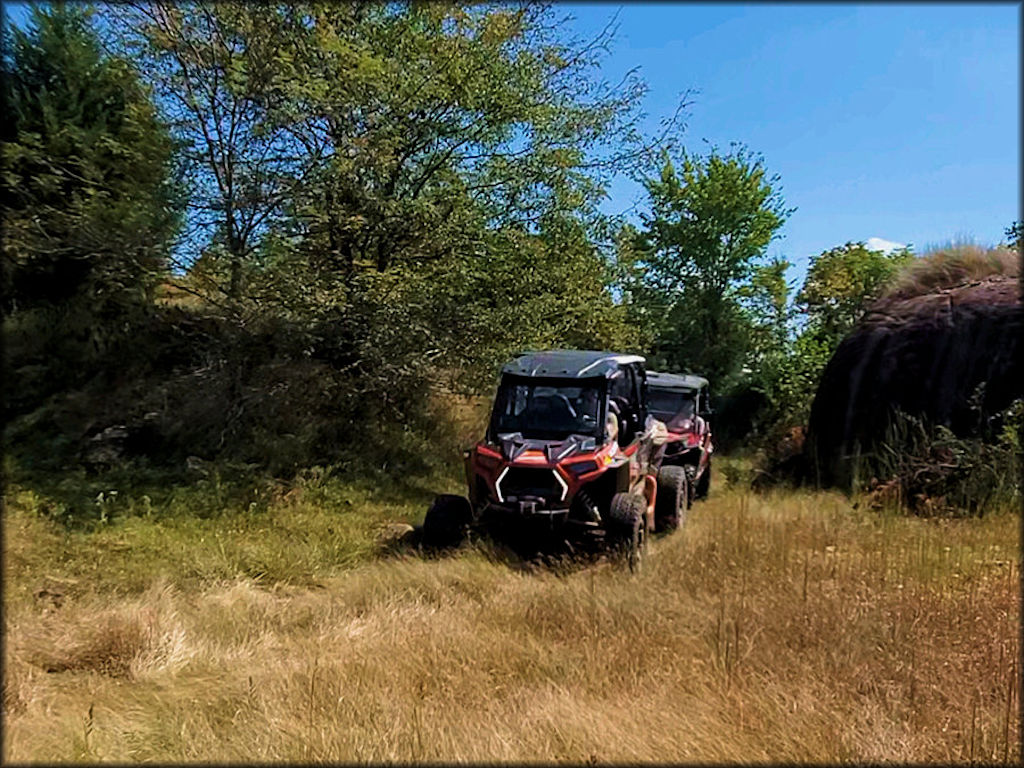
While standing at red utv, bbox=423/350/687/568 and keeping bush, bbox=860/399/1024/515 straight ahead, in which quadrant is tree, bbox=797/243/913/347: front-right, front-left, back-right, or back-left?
front-left

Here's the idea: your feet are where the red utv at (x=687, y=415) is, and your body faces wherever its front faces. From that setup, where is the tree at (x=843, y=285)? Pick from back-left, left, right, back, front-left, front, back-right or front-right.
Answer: back-left

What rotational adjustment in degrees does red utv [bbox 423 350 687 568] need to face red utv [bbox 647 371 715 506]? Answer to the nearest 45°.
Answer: approximately 180°

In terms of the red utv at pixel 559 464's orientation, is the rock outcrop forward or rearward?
rearward

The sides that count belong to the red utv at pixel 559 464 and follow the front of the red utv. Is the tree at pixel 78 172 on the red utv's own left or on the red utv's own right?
on the red utv's own right

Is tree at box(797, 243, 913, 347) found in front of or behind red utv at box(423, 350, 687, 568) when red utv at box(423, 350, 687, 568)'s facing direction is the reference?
behind

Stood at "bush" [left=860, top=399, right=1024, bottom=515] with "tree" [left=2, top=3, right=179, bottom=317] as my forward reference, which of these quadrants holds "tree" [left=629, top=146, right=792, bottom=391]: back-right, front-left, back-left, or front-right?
front-right

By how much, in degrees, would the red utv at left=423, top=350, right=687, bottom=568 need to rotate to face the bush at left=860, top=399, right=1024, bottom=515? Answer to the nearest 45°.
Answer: approximately 135° to its left

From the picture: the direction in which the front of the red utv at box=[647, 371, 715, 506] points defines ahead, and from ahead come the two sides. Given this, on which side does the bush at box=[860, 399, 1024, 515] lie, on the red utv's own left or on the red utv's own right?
on the red utv's own left

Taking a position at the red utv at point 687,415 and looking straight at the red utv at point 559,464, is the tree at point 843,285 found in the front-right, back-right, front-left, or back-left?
back-left

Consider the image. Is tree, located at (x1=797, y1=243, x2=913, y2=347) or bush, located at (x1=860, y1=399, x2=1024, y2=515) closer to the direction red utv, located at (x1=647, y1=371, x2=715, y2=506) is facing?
the bush

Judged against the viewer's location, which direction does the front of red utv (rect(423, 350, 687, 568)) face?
facing the viewer and to the left of the viewer

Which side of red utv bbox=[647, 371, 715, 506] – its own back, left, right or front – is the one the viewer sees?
front

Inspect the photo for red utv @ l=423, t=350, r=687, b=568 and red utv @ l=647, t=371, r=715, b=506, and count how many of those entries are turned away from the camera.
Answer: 0

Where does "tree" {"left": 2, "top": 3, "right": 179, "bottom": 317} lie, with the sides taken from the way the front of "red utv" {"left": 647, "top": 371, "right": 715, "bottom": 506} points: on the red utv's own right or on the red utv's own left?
on the red utv's own right

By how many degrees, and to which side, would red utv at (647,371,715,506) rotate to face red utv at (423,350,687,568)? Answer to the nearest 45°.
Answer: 0° — it already faces it

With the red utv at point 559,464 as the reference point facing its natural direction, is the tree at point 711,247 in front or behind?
behind
